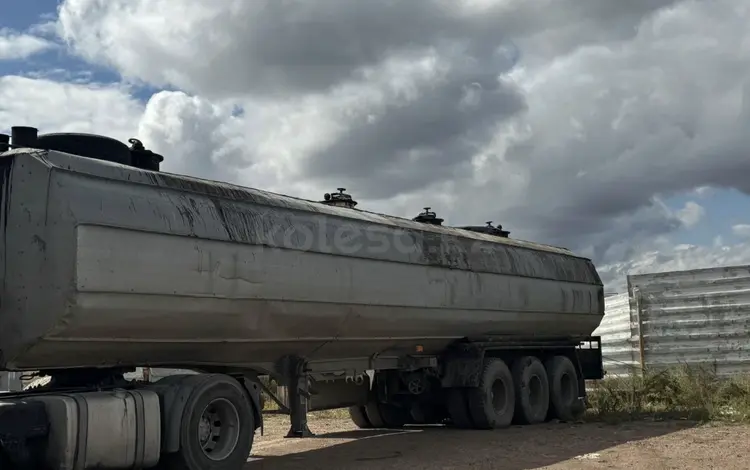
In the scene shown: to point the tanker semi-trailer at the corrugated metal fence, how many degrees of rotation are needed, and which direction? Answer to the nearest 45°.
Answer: approximately 180°

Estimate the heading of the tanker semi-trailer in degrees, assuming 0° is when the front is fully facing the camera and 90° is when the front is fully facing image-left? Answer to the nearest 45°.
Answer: approximately 45°
